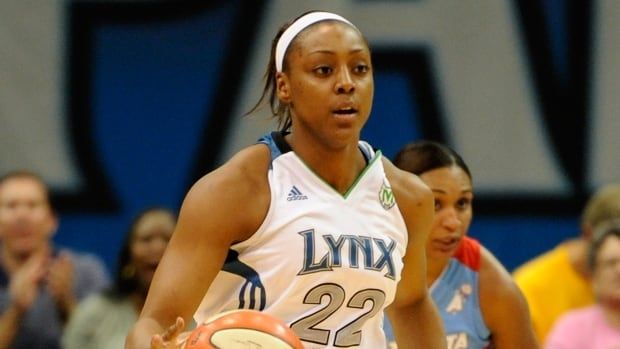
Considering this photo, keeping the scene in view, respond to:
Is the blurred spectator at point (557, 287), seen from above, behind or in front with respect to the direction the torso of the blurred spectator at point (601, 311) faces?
behind

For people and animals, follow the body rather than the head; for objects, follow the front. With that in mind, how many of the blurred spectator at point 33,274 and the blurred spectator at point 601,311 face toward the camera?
2

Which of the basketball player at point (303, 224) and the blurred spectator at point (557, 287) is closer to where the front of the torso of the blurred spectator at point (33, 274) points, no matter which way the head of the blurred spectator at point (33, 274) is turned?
the basketball player

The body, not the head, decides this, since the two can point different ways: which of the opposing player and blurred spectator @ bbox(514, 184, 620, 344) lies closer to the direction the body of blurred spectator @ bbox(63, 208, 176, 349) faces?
the opposing player

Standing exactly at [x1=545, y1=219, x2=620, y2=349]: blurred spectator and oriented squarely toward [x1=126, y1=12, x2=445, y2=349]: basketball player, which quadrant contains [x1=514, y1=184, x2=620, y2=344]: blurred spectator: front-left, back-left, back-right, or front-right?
back-right

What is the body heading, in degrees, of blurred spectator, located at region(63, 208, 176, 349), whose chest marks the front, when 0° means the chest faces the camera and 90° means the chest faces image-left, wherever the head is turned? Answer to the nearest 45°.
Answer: approximately 315°

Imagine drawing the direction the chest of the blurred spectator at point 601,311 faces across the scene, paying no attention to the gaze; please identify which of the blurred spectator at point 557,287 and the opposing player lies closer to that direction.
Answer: the opposing player
